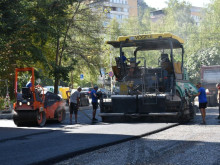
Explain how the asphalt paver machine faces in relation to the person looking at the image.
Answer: facing away from the viewer and to the right of the viewer
